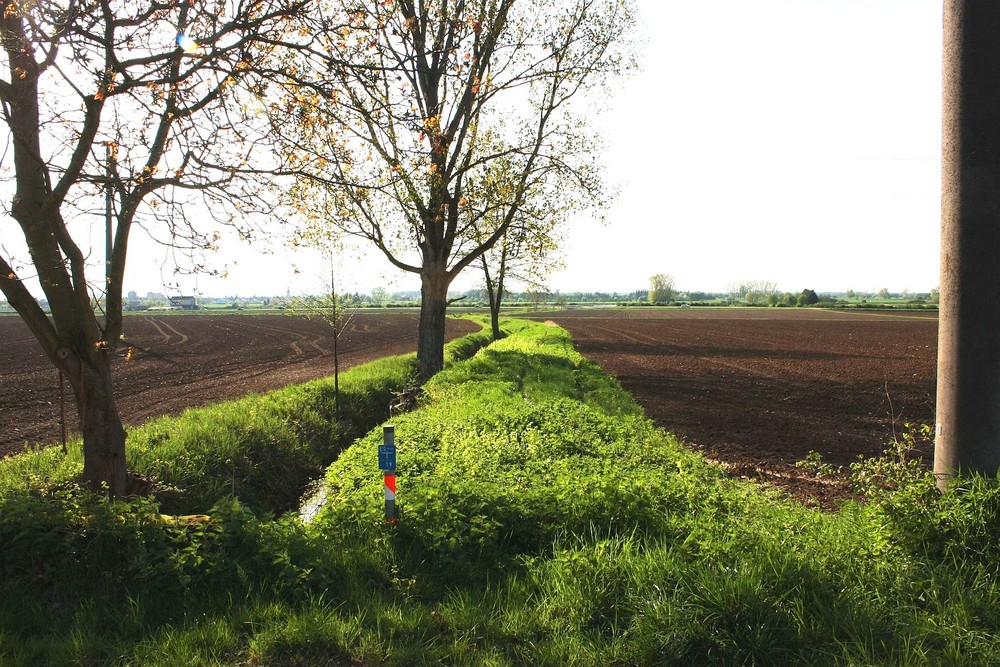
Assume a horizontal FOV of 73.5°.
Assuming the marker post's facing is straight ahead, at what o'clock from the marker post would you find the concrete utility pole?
The concrete utility pole is roughly at 10 o'clock from the marker post.

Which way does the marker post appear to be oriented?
toward the camera
